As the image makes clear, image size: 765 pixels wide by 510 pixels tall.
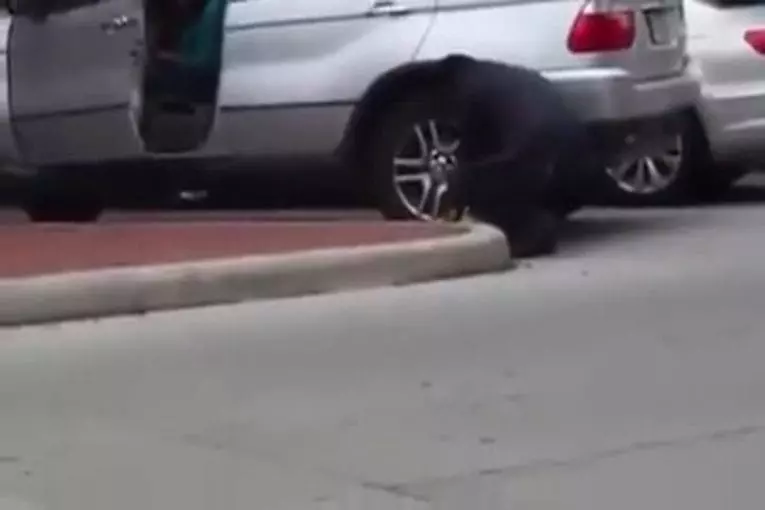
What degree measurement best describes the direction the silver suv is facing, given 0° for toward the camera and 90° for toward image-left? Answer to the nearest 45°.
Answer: approximately 90°
